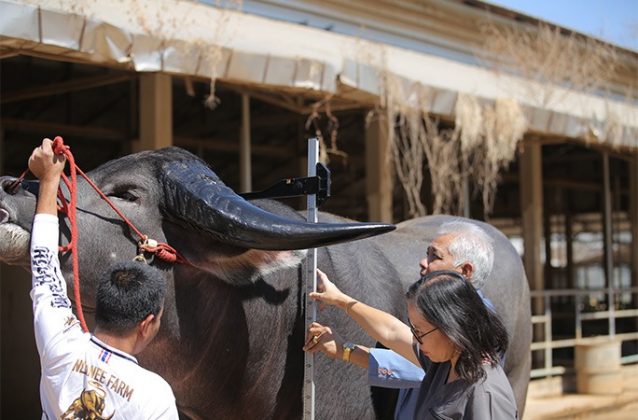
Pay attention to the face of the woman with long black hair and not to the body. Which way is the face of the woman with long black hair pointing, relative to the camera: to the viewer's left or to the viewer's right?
to the viewer's left

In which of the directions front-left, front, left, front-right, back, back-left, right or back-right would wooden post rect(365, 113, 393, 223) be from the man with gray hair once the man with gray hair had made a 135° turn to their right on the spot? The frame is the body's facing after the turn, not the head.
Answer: front-left

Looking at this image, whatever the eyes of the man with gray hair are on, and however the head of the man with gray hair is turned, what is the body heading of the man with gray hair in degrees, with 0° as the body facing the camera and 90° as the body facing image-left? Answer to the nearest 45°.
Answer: approximately 90°

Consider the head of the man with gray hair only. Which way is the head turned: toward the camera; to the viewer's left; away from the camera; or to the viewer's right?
to the viewer's left

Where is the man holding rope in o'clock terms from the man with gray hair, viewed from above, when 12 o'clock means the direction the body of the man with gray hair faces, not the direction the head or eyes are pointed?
The man holding rope is roughly at 10 o'clock from the man with gray hair.

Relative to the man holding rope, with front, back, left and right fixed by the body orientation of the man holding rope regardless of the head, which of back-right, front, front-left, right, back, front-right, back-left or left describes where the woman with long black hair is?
front-right

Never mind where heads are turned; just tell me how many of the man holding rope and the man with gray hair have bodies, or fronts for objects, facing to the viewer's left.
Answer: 1

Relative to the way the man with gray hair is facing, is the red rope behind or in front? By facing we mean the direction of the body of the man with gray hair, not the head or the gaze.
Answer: in front

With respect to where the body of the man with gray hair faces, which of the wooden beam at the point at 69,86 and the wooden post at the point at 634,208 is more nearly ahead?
the wooden beam

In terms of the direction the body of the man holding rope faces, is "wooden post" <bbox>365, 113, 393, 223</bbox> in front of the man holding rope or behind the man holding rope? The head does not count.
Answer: in front

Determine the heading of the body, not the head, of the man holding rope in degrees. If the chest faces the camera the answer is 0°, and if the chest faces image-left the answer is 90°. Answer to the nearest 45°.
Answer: approximately 225°
